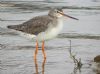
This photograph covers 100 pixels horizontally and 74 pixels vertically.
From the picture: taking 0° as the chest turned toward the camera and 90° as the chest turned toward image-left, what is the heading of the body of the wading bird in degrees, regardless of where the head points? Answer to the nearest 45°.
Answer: approximately 270°
